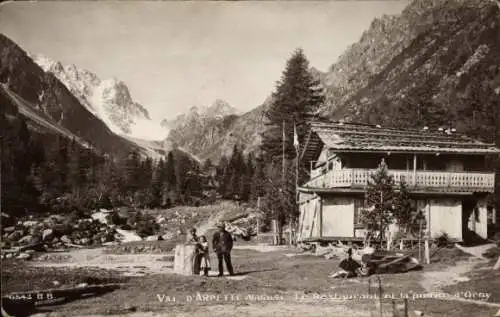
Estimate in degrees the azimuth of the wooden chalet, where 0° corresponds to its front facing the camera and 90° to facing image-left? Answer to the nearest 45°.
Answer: approximately 0°

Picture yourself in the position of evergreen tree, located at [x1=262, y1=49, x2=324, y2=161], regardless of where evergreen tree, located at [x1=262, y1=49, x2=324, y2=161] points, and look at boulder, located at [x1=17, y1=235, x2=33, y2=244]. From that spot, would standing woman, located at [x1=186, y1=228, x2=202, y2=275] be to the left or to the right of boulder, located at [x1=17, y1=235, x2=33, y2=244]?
left

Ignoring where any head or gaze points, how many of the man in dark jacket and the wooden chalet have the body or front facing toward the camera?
2

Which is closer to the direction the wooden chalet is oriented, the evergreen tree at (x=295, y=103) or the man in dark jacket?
the man in dark jacket

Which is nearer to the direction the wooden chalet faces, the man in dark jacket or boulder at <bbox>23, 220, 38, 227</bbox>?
the man in dark jacket
